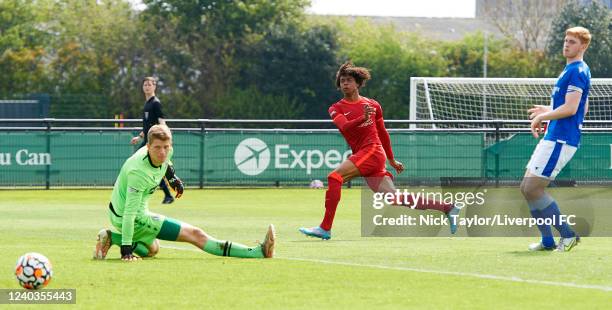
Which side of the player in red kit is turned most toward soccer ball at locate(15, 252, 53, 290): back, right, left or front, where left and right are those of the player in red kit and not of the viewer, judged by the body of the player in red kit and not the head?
front

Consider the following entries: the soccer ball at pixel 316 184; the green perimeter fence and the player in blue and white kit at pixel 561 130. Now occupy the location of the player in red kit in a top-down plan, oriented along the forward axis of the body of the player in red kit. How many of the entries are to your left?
1

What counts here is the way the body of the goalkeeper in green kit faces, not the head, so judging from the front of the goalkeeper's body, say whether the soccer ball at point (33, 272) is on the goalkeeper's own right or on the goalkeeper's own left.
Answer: on the goalkeeper's own right

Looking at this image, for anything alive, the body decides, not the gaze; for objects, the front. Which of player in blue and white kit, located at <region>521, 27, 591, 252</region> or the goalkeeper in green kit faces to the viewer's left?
the player in blue and white kit

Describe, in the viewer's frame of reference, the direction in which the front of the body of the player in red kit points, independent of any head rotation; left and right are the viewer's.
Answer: facing the viewer and to the left of the viewer

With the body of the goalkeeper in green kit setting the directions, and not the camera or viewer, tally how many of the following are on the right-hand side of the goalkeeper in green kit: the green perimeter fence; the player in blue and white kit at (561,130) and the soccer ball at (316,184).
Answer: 0

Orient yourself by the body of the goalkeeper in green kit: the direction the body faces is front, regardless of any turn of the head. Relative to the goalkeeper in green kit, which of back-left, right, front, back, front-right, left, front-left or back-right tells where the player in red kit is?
left

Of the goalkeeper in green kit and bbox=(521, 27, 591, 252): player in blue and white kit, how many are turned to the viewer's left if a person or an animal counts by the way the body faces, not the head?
1

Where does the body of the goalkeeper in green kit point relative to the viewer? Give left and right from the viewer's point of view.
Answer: facing the viewer and to the right of the viewer

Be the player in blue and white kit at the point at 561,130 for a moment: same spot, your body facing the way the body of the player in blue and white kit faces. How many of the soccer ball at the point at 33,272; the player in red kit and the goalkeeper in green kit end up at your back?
0

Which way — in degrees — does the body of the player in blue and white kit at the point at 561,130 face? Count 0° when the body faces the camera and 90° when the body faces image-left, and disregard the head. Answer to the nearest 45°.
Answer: approximately 90°

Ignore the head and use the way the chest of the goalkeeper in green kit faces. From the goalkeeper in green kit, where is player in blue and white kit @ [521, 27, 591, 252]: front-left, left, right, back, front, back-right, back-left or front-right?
front-left

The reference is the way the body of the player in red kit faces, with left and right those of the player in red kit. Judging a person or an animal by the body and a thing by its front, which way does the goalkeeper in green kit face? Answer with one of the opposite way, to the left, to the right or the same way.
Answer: to the left
